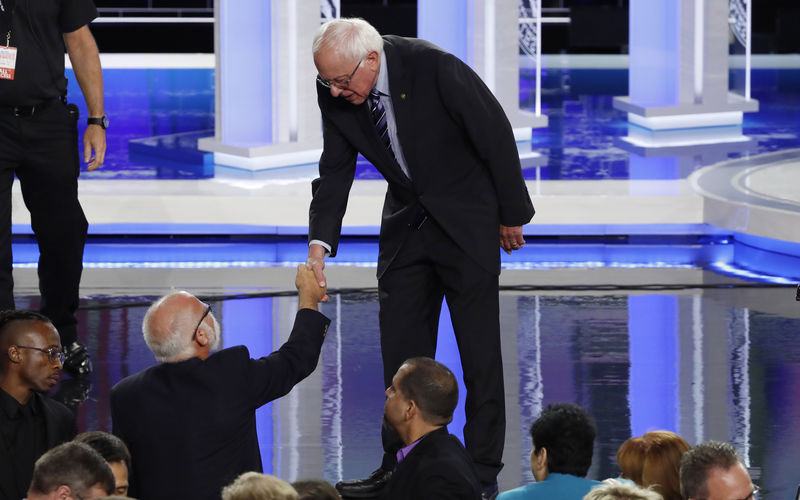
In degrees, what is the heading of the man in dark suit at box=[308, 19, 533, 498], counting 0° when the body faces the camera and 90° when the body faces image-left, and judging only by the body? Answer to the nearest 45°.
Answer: approximately 45°

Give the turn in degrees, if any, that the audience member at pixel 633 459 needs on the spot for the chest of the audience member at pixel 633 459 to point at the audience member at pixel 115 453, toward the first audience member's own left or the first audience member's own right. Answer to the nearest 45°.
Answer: approximately 90° to the first audience member's own left

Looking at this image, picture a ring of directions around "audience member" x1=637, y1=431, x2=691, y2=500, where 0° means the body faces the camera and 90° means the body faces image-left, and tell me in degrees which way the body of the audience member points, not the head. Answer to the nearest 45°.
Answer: approximately 180°

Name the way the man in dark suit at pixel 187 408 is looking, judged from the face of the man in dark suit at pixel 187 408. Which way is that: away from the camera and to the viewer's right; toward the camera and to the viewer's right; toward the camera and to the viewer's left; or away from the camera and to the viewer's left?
away from the camera and to the viewer's right

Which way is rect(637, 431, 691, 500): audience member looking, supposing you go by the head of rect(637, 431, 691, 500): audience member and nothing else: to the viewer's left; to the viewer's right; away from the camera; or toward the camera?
away from the camera

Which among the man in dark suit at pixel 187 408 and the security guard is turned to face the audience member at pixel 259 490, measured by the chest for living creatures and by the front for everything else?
the security guard

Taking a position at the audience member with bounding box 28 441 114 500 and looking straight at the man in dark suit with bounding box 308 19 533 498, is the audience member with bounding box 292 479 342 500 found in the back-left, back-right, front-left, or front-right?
front-right

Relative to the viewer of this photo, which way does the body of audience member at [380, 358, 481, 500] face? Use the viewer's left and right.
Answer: facing away from the viewer and to the left of the viewer

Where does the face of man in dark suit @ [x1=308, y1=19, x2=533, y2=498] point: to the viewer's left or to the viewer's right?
to the viewer's left

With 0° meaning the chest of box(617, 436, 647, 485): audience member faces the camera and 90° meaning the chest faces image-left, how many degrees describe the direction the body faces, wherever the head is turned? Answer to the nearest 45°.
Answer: approximately 180°

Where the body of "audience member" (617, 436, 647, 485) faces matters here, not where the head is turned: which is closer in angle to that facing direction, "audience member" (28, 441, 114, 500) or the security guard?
the security guard

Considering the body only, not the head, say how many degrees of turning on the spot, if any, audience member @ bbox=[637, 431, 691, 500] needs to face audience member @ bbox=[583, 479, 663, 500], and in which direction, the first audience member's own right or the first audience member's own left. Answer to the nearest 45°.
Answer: approximately 180°

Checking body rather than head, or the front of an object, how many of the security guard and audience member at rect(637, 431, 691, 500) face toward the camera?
1

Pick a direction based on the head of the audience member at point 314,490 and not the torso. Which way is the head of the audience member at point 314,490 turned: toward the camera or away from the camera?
away from the camera

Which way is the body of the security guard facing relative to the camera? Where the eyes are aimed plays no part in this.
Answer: toward the camera
